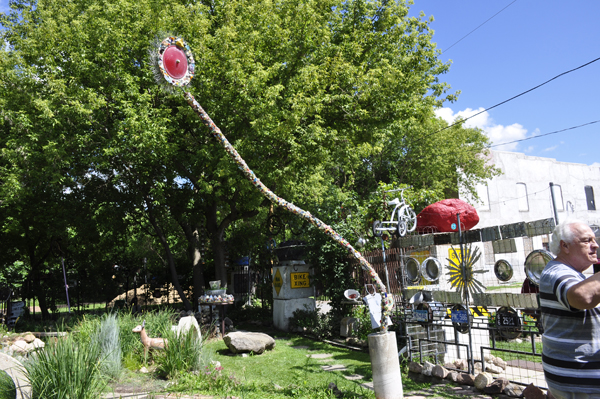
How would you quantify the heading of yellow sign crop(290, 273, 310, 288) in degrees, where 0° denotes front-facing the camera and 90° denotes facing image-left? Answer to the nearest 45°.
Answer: approximately 0°

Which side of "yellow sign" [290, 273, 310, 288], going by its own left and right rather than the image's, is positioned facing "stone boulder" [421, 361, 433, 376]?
front

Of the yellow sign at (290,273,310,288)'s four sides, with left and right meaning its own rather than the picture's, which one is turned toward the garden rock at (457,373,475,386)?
front

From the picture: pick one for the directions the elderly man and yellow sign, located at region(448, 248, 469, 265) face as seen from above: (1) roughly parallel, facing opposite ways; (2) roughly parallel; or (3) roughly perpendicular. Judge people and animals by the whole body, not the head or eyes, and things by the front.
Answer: roughly perpendicular

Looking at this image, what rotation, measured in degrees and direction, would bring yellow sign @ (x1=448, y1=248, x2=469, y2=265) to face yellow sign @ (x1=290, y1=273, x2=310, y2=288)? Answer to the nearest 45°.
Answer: approximately 135° to its right

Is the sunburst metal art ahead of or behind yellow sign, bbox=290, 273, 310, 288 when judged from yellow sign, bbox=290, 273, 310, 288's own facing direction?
ahead

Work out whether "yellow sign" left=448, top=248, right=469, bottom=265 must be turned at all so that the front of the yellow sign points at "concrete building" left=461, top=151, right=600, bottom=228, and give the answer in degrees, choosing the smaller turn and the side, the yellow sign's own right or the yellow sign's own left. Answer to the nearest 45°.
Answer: approximately 180°

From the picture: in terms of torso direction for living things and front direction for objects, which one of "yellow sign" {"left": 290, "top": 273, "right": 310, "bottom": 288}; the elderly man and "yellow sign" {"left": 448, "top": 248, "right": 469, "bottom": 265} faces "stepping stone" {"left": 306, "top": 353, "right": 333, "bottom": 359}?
"yellow sign" {"left": 290, "top": 273, "right": 310, "bottom": 288}
